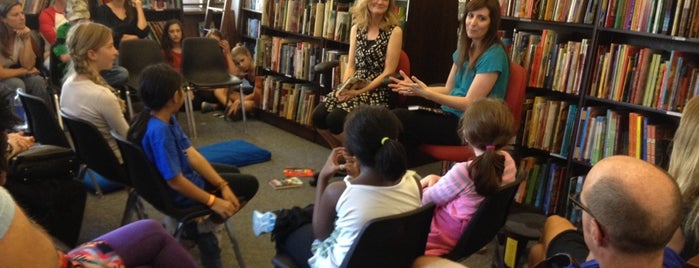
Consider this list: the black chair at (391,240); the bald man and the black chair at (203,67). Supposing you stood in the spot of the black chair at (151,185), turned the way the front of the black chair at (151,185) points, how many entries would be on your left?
1

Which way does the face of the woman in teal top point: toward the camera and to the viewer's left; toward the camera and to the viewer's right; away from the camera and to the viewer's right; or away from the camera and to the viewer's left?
toward the camera and to the viewer's left

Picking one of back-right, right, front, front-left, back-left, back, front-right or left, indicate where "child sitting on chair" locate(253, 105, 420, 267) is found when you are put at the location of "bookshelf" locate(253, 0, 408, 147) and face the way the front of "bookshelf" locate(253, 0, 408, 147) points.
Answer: front-left

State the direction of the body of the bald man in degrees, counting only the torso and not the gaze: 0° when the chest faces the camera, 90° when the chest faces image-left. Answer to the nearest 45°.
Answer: approximately 135°

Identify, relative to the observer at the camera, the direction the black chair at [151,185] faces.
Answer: facing to the right of the viewer

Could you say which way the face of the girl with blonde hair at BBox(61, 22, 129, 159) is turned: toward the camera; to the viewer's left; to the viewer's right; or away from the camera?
to the viewer's right

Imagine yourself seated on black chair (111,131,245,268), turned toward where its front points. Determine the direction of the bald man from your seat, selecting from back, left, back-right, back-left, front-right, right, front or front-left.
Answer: front-right

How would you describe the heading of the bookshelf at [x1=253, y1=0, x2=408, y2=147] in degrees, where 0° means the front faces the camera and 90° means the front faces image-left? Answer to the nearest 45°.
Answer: approximately 45°

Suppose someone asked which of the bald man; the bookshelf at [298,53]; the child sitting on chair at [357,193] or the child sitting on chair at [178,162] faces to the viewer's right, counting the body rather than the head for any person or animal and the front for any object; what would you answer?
the child sitting on chair at [178,162]
